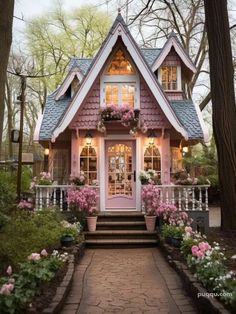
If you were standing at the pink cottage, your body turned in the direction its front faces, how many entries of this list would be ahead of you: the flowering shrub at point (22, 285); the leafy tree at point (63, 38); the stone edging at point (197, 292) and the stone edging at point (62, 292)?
3

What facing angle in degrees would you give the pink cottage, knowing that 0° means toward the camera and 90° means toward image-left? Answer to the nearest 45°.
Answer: approximately 0°

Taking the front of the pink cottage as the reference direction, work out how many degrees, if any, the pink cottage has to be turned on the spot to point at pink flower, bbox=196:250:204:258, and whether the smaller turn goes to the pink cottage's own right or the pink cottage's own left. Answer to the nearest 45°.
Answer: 0° — it already faces it

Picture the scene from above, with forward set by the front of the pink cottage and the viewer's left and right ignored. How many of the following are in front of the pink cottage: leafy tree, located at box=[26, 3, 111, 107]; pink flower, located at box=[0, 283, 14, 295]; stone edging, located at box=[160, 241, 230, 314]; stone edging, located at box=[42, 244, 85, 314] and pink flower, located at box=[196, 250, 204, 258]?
4

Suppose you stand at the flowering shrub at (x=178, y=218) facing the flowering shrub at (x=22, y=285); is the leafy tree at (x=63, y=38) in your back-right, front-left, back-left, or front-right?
back-right

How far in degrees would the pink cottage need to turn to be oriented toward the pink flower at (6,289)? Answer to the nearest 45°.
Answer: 0° — it already faces it

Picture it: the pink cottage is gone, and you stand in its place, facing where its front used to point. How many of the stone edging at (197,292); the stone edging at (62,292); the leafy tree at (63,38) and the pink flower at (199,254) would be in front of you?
3
